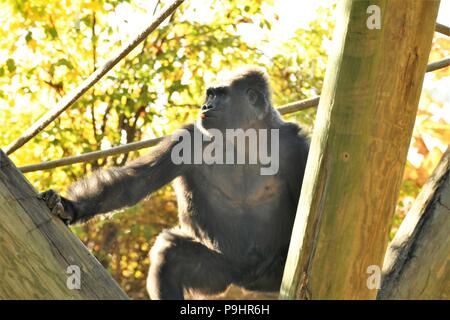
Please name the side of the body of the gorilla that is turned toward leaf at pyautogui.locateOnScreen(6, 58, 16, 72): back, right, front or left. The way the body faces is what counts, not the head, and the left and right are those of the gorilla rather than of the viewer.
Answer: right

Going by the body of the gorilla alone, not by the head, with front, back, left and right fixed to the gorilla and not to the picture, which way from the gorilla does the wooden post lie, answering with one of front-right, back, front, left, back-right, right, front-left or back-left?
front-left

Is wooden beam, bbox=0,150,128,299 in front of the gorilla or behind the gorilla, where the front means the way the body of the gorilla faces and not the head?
in front

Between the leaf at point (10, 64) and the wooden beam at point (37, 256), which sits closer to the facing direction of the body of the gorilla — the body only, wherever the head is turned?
the wooden beam

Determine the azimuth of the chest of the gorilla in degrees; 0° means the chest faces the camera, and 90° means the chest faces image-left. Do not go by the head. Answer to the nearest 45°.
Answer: approximately 45°

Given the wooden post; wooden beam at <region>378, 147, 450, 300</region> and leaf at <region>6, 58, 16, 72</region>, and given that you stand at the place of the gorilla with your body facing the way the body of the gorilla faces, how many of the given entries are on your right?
1
